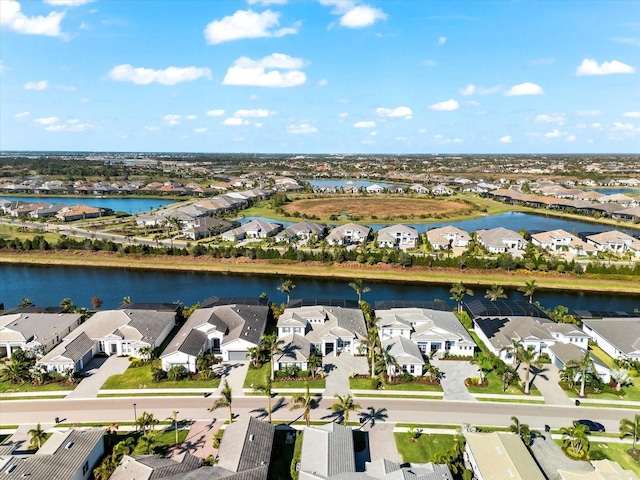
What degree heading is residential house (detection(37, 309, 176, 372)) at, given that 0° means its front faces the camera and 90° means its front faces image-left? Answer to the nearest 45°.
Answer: approximately 0°

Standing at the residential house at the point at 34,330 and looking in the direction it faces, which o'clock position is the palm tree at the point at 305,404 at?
The palm tree is roughly at 11 o'clock from the residential house.

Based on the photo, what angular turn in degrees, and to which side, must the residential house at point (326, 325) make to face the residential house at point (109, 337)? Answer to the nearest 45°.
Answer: approximately 90° to its right

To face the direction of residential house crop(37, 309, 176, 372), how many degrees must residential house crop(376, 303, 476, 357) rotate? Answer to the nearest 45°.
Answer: approximately 90° to its right

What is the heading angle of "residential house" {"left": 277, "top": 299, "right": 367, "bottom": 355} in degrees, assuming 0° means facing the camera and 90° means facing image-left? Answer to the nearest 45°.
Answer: approximately 0°

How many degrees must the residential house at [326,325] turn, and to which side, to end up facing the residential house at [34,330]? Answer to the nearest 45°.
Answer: approximately 90° to its right

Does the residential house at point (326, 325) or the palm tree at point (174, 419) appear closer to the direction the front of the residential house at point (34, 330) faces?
the palm tree
